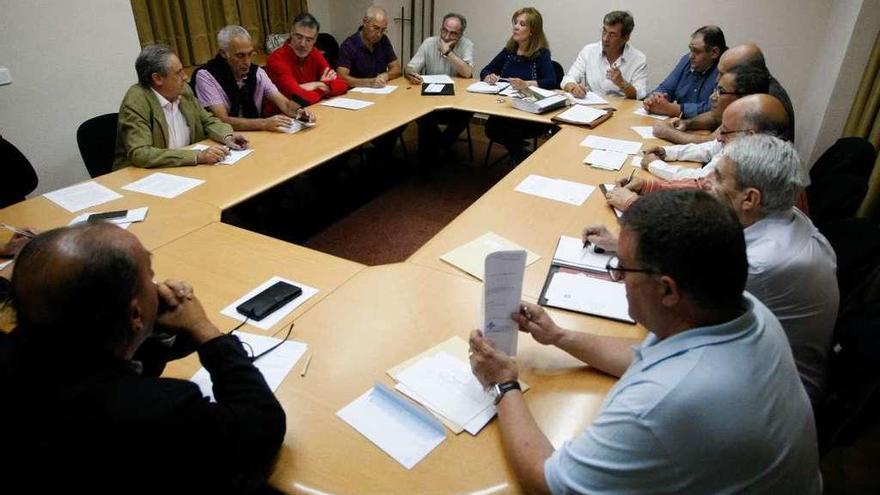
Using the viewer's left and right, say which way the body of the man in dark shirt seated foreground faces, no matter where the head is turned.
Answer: facing away from the viewer and to the right of the viewer

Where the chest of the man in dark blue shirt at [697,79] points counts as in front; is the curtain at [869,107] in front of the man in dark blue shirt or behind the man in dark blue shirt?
behind

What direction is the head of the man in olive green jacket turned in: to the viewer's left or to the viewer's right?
to the viewer's right

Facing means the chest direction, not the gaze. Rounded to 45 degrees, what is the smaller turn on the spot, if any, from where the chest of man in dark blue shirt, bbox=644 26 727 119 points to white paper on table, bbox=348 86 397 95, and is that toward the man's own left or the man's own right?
approximately 45° to the man's own right

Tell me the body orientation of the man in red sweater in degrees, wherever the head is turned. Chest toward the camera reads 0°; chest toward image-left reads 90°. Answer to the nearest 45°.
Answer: approximately 315°

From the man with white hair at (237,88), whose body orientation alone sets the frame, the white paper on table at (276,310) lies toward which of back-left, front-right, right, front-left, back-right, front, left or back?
front-right

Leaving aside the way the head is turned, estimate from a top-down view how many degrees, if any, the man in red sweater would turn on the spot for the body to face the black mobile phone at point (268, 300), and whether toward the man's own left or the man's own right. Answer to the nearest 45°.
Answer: approximately 45° to the man's own right

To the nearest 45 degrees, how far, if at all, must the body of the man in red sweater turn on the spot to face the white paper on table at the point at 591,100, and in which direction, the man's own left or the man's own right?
approximately 45° to the man's own left

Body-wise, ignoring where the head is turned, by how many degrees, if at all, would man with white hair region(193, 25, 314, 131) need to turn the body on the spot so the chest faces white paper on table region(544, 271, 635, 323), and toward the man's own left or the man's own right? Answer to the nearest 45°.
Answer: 0° — they already face it

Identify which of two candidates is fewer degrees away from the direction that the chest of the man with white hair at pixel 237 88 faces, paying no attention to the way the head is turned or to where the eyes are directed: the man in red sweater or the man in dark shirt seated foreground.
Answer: the man in dark shirt seated foreground

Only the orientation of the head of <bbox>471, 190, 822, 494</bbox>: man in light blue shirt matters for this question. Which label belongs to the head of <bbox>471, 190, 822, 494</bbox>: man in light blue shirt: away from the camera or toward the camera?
away from the camera

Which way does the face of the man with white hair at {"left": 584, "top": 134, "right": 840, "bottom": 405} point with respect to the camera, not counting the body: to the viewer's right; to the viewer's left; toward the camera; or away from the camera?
to the viewer's left
